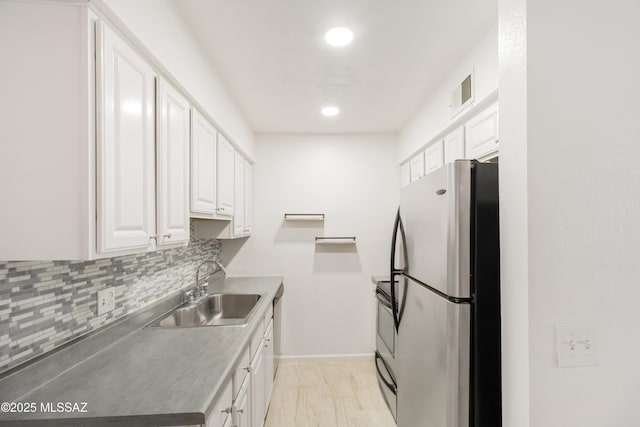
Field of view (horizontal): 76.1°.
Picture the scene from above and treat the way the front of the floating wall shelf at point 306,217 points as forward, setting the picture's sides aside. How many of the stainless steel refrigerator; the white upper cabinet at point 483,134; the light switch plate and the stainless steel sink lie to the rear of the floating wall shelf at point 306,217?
0

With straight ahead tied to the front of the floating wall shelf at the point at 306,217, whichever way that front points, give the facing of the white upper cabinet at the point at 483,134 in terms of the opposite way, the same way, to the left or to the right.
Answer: to the right

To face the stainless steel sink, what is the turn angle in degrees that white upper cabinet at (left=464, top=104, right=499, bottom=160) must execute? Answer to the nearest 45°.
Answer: approximately 45° to its right

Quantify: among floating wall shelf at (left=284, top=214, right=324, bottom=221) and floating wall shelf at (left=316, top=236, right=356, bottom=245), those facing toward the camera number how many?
2

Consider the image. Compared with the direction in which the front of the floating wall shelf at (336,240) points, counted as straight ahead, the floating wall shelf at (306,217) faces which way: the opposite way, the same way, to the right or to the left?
the same way

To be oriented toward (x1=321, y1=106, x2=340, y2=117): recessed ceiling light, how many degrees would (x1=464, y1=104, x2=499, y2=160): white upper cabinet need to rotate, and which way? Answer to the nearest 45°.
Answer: approximately 90° to its right

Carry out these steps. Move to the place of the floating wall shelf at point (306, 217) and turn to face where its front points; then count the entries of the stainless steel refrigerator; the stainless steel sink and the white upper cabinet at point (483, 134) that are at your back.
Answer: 0

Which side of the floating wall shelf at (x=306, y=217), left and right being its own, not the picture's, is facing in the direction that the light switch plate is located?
front

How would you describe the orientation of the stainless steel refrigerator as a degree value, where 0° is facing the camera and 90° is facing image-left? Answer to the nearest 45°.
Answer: approximately 45°

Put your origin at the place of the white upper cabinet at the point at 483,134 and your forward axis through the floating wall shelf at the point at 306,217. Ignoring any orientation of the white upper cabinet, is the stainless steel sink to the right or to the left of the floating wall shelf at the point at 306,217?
left

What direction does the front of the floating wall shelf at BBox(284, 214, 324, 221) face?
toward the camera

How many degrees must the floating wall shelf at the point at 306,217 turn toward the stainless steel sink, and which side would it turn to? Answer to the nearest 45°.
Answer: approximately 45° to its right

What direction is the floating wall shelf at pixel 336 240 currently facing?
toward the camera
